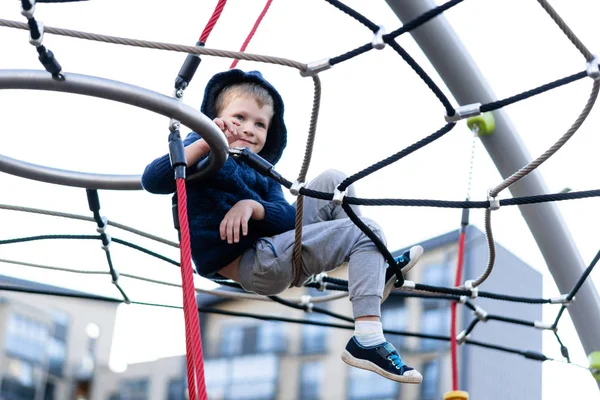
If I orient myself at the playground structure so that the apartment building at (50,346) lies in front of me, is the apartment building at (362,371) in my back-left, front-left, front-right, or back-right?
front-right

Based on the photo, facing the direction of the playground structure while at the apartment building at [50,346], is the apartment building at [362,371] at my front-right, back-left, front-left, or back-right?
front-left

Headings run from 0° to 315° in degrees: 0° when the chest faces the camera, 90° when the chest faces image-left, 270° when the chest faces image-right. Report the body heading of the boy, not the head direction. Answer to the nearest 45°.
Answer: approximately 315°

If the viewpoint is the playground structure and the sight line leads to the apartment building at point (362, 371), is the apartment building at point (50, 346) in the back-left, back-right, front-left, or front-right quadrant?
front-left

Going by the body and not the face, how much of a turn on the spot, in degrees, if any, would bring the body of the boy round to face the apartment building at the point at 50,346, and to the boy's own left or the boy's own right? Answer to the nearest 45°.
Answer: approximately 135° to the boy's own left

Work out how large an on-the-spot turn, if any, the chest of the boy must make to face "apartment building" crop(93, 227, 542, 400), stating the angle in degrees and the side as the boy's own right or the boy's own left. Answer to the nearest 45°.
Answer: approximately 135° to the boy's own left
